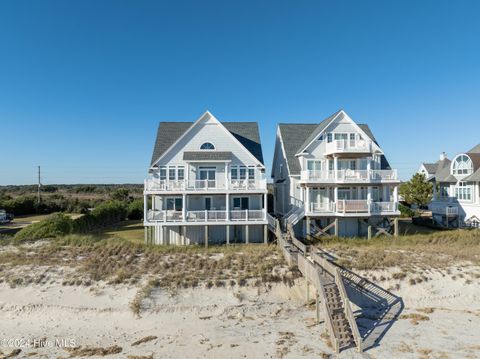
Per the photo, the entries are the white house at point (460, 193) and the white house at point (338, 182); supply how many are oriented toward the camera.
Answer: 2

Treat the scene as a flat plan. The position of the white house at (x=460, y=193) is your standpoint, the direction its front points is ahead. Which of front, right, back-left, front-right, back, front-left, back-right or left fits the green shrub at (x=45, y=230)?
front-right

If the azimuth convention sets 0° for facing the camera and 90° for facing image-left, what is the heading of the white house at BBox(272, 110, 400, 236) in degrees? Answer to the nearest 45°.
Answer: approximately 0°

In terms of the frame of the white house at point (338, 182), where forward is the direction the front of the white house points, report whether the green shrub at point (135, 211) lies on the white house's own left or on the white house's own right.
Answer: on the white house's own right

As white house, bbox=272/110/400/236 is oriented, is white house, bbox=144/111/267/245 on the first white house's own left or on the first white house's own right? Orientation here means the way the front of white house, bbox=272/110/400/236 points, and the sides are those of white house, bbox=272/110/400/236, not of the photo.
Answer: on the first white house's own right

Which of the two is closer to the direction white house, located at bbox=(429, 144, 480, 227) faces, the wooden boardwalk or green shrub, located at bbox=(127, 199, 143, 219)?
the wooden boardwalk
